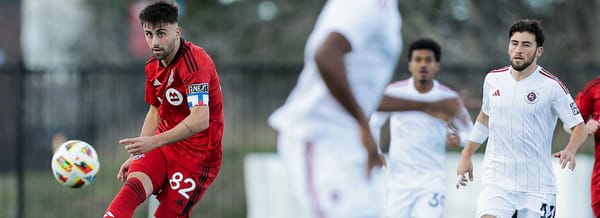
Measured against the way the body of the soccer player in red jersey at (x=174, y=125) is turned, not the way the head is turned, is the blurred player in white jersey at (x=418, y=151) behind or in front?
behind

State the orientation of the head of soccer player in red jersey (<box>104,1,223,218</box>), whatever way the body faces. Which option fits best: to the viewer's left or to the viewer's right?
to the viewer's left

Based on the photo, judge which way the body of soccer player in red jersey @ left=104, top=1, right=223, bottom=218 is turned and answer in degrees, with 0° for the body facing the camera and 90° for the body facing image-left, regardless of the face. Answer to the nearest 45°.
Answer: approximately 45°

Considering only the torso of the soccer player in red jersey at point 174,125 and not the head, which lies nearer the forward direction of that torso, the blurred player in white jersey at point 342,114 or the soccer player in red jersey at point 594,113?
the blurred player in white jersey

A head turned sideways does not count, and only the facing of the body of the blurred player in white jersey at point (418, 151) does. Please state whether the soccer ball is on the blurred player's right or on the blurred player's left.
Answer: on the blurred player's right

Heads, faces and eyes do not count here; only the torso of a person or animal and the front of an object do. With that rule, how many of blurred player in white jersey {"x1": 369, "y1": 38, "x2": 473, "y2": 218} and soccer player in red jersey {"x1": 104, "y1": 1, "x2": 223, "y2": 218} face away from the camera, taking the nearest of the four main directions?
0

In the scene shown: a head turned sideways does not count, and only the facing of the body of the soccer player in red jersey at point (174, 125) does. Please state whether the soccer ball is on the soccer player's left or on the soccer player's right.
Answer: on the soccer player's right

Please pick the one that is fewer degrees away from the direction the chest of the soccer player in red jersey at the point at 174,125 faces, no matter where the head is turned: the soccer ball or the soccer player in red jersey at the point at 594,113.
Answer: the soccer ball

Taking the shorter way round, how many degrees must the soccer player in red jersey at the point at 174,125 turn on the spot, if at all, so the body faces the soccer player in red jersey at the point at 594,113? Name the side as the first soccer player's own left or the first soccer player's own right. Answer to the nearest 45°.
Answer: approximately 135° to the first soccer player's own left
